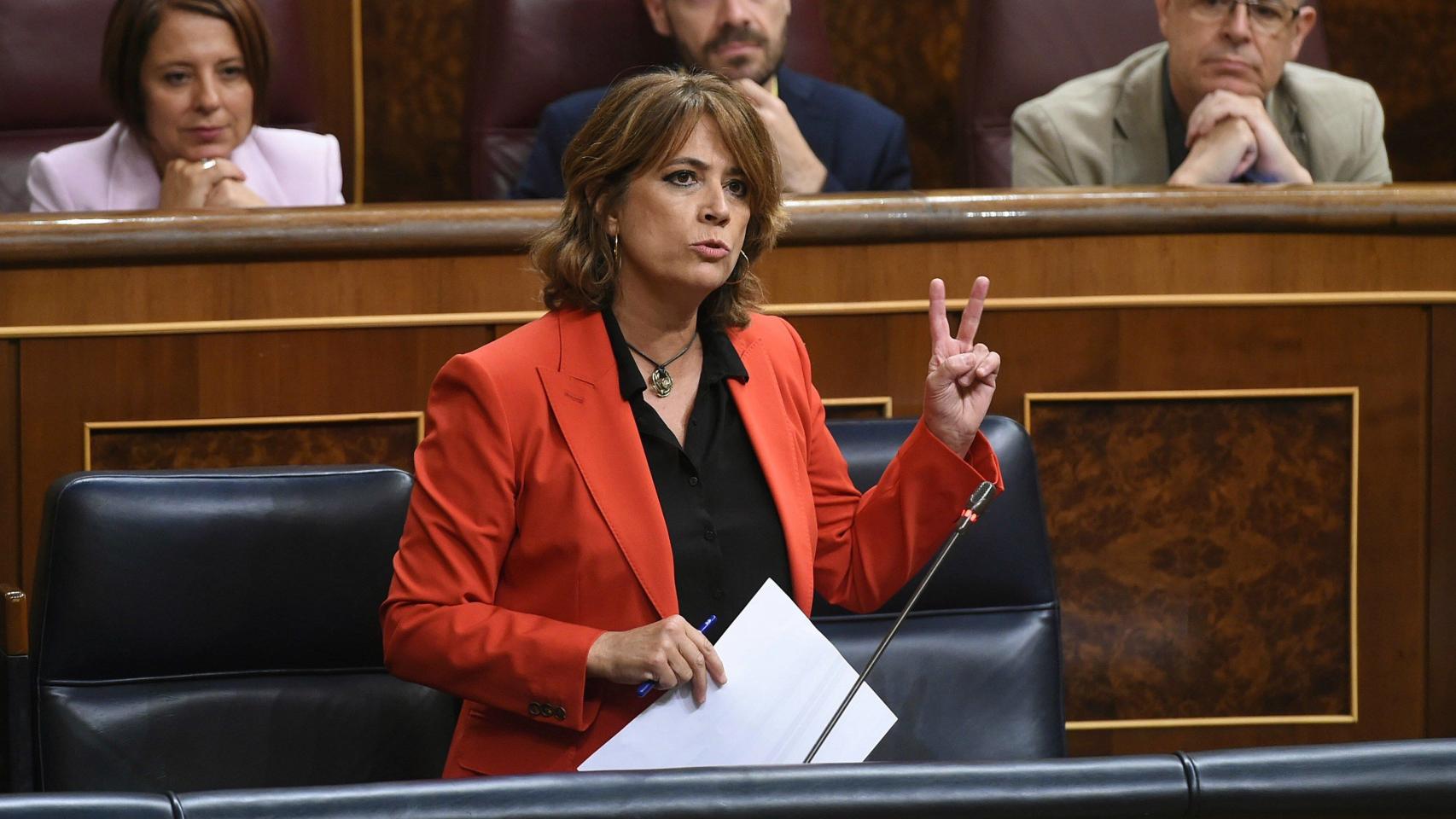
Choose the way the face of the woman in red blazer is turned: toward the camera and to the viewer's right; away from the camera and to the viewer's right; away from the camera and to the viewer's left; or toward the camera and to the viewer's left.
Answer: toward the camera and to the viewer's right

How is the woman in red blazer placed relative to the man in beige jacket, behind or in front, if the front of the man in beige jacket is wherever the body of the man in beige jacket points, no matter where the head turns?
in front

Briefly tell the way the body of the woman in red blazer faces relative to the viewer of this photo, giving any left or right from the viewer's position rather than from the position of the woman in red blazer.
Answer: facing the viewer and to the right of the viewer

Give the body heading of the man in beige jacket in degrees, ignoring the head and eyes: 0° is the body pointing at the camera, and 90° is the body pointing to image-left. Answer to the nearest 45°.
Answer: approximately 0°

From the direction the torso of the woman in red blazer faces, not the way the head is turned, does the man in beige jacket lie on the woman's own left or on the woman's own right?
on the woman's own left
